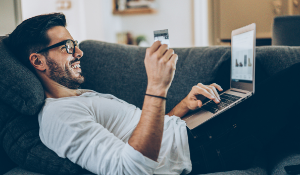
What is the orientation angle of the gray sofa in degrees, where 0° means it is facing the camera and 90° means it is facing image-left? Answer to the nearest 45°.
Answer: approximately 0°

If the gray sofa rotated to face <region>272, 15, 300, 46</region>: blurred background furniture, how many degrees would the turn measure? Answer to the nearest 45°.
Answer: approximately 135° to its left
